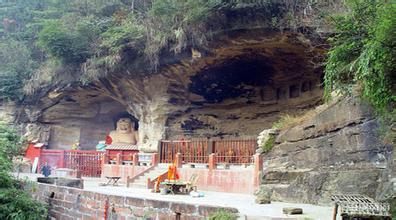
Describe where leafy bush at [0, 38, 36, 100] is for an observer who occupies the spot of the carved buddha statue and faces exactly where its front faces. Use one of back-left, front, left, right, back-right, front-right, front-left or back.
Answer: right

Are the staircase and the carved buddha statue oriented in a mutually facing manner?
no

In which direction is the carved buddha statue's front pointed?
toward the camera

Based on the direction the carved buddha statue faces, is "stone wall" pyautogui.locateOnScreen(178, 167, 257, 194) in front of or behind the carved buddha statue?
in front

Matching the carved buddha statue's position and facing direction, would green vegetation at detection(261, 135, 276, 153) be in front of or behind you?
in front

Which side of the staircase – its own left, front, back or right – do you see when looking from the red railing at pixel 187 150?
back

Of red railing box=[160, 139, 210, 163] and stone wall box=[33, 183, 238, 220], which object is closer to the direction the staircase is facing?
the stone wall

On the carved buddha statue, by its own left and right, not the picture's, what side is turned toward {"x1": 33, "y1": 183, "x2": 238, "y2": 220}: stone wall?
front

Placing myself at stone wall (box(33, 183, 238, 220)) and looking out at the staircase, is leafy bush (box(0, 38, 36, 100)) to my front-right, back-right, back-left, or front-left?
front-left

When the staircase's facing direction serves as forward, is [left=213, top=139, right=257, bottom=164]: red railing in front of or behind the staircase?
behind

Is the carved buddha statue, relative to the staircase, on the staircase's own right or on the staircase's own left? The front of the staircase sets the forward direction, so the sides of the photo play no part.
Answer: on the staircase's own right
